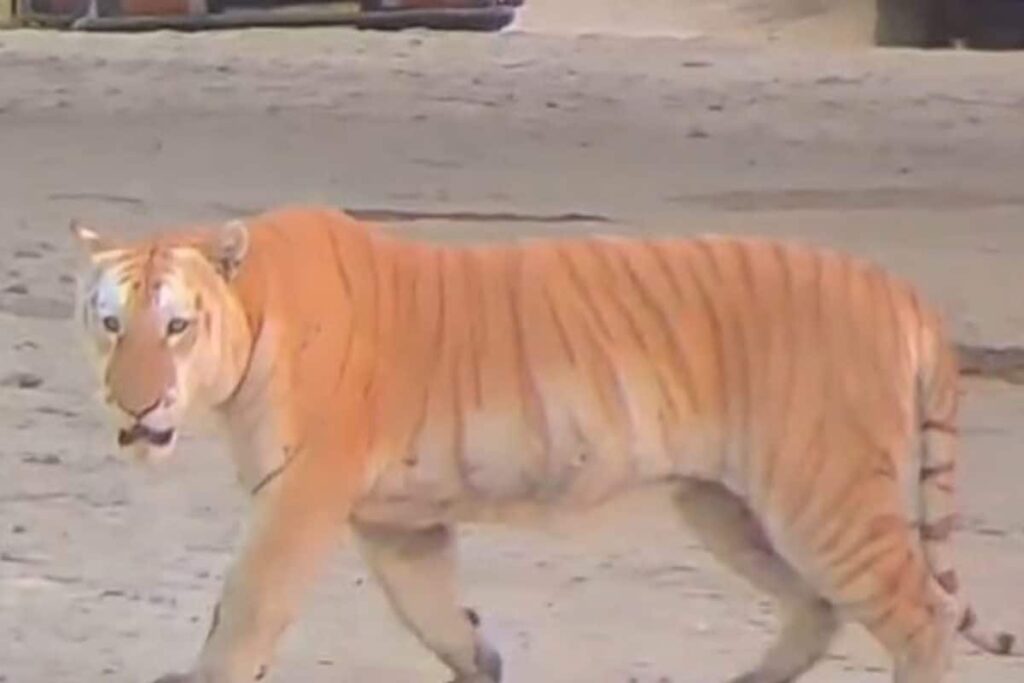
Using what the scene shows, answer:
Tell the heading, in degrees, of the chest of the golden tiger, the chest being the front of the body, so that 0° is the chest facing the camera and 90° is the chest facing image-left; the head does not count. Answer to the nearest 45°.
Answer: approximately 90°

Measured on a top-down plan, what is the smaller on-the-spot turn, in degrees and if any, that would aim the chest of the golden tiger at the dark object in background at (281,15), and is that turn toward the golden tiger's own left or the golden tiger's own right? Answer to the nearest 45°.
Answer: approximately 90° to the golden tiger's own right

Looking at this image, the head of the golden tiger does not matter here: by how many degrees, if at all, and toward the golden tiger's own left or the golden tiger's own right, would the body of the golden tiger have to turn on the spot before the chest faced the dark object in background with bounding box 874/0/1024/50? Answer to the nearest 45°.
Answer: approximately 90° to the golden tiger's own right

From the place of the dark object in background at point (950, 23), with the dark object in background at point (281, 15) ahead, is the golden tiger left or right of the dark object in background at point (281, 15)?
left
